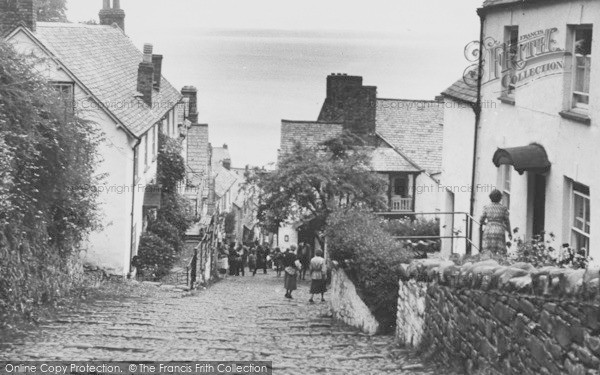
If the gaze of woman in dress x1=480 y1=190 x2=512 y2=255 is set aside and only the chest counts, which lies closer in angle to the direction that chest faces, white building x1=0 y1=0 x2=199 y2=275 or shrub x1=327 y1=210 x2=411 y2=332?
the white building

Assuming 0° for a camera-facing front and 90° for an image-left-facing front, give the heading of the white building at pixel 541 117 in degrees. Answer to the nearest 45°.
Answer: approximately 45°

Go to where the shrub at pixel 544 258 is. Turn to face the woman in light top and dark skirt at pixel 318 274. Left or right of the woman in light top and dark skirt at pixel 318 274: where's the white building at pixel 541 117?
right

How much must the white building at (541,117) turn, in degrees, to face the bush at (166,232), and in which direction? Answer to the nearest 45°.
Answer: approximately 90° to its right

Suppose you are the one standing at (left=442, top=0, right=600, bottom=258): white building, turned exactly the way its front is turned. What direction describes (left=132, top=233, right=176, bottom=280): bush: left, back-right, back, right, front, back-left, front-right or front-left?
right

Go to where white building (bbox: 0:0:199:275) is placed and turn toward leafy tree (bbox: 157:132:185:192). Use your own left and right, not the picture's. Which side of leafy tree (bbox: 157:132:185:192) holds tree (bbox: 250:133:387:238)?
right
